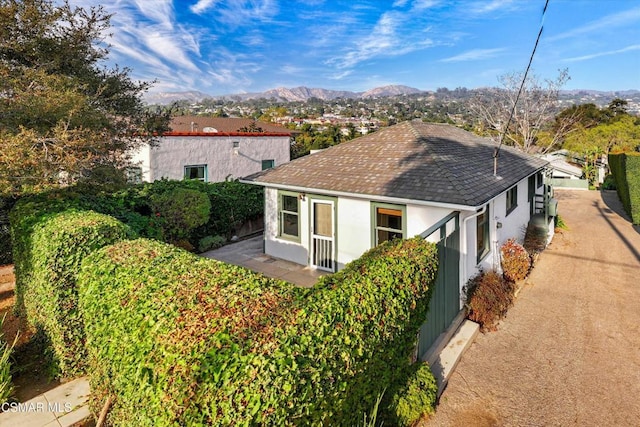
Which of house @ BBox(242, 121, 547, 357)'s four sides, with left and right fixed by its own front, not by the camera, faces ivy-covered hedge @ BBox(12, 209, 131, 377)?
front

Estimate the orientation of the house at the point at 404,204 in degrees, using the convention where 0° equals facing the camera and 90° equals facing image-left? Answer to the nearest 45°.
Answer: approximately 45°

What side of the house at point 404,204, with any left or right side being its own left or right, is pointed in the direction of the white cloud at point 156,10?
right

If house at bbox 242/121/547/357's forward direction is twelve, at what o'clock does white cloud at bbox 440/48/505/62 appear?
The white cloud is roughly at 5 o'clock from the house.

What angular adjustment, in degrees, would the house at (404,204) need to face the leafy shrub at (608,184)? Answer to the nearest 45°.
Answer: approximately 180°

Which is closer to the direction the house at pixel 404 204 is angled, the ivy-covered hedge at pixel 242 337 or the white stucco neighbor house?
the ivy-covered hedge

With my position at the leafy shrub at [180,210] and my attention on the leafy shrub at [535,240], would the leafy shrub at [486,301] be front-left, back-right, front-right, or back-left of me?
front-right

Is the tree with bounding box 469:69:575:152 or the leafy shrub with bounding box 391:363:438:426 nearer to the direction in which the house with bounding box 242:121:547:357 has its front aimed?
the leafy shrub

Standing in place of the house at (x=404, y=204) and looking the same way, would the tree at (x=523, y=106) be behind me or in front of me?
behind

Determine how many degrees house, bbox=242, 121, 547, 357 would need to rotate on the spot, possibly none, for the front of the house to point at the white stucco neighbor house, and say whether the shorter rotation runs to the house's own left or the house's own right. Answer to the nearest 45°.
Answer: approximately 90° to the house's own right

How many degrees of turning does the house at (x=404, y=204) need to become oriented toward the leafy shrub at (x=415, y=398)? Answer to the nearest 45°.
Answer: approximately 45° to its left

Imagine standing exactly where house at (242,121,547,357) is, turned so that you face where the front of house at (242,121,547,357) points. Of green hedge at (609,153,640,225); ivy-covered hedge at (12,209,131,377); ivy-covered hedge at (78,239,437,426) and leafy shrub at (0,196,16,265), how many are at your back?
1

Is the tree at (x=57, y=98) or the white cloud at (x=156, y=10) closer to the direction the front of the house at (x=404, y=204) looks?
the tree
